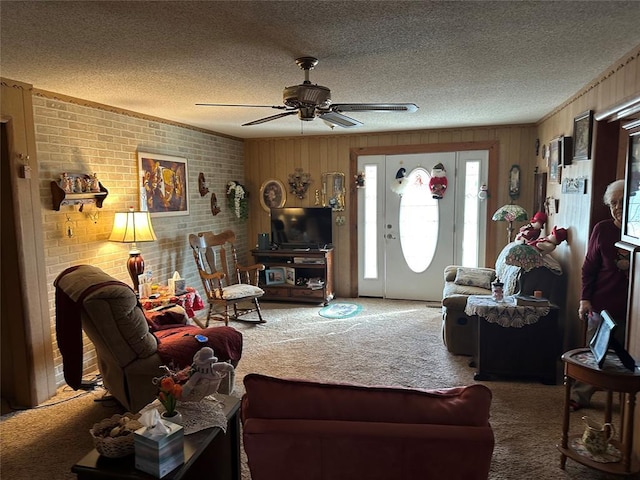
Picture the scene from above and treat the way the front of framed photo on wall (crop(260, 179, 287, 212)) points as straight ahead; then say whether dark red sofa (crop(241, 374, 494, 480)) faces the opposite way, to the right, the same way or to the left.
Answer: the opposite way

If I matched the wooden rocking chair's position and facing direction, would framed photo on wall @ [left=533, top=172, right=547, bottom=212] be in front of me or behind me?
in front

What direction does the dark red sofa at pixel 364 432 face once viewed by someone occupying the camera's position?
facing away from the viewer

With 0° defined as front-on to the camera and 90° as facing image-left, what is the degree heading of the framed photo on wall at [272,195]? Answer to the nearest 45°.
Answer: approximately 0°

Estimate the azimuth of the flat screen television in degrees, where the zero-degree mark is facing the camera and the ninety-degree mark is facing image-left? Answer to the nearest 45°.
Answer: approximately 0°

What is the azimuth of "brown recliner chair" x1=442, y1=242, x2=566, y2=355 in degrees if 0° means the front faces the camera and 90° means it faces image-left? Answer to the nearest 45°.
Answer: approximately 90°

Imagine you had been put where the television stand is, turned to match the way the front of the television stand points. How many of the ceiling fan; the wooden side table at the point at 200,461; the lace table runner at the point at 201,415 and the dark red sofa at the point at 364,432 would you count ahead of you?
4

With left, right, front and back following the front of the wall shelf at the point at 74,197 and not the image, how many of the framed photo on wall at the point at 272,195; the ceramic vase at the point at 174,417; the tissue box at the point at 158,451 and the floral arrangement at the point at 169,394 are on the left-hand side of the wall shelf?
1

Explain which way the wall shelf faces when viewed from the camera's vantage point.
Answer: facing the viewer and to the right of the viewer
